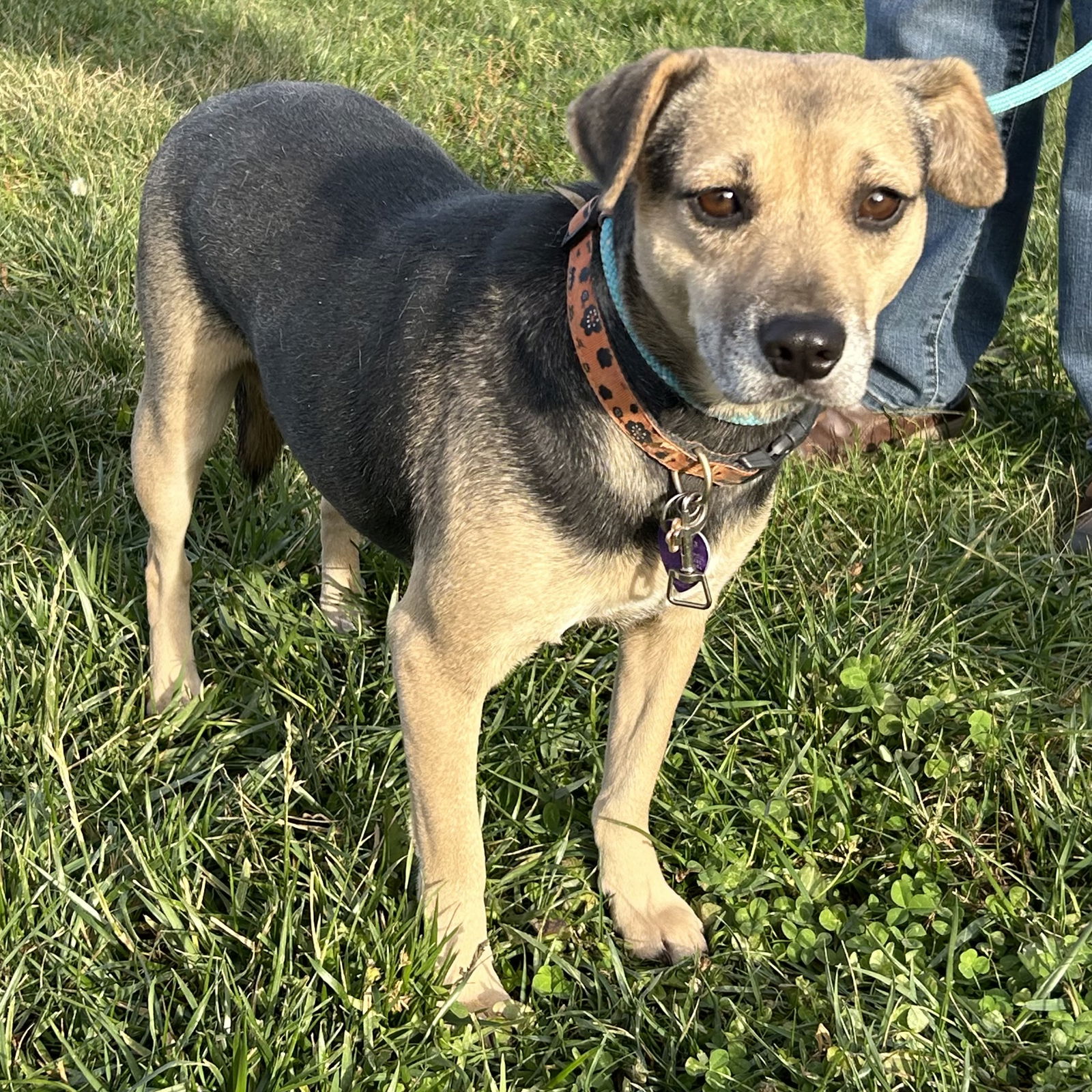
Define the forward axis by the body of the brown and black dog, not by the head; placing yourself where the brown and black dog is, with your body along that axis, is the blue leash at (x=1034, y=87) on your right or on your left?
on your left

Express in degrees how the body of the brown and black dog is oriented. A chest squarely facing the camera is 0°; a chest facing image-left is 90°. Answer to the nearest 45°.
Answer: approximately 315°
